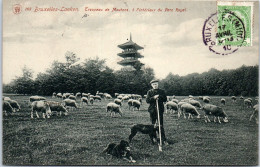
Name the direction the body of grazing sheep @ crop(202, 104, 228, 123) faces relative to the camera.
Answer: to the viewer's right

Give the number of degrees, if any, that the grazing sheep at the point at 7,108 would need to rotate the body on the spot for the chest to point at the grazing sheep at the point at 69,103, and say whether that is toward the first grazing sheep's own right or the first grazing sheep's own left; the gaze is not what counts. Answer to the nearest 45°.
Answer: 0° — it already faces it

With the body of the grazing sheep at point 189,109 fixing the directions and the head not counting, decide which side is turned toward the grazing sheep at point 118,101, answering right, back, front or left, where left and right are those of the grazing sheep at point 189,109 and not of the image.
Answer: back

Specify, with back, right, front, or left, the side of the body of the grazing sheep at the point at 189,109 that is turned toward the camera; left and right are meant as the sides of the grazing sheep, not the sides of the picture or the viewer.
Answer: right

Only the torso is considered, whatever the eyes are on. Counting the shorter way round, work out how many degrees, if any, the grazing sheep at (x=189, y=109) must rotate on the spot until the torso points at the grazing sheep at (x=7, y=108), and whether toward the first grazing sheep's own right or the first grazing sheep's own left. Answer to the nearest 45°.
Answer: approximately 180°

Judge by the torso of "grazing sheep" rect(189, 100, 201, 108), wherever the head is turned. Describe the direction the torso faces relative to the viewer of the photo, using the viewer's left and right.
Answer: facing to the right of the viewer
